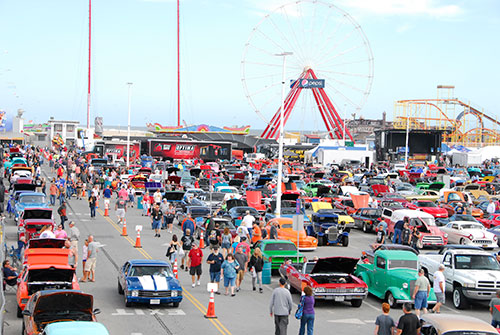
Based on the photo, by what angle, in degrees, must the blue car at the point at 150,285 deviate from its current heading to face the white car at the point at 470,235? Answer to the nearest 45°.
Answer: approximately 135° to its left

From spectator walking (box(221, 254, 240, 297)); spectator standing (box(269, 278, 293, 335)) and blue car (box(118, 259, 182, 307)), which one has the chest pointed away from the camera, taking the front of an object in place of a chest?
spectator standing (box(269, 278, 293, 335))

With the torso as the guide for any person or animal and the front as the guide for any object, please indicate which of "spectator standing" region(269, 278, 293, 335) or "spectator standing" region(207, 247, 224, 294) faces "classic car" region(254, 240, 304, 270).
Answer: "spectator standing" region(269, 278, 293, 335)

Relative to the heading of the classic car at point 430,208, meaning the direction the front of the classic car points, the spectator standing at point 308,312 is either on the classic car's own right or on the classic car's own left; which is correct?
on the classic car's own right

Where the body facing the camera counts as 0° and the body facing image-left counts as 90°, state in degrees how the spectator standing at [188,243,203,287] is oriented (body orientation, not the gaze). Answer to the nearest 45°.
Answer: approximately 0°

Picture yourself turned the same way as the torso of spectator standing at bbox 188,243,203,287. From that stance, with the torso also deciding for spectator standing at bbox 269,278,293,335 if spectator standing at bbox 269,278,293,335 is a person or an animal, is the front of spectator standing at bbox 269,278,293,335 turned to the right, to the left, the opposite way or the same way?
the opposite way

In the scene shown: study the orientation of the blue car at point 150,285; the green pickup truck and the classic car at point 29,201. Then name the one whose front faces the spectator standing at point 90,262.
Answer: the classic car

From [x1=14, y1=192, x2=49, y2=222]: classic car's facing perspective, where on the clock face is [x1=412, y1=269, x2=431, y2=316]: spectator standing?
The spectator standing is roughly at 11 o'clock from the classic car.
